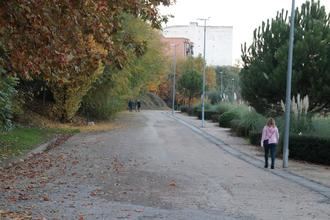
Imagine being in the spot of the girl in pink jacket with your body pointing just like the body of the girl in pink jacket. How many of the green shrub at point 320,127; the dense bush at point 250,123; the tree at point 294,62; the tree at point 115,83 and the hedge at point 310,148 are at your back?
0

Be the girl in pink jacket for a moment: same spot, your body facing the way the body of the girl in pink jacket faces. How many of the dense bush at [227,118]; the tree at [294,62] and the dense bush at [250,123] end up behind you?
0

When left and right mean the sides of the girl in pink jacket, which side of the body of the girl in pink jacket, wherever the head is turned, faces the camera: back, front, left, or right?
back

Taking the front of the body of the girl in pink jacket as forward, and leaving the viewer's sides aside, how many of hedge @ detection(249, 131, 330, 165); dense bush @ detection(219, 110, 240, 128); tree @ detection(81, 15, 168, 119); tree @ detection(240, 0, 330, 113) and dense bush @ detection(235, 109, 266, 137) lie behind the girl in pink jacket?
0

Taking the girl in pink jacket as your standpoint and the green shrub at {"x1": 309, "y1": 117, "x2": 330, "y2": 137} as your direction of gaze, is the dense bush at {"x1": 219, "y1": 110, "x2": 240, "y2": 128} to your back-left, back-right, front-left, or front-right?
front-left

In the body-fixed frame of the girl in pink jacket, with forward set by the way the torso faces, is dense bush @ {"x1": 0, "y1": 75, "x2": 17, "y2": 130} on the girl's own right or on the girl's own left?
on the girl's own left

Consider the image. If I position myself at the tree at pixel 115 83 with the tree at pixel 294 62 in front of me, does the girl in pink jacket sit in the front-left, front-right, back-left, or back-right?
front-right

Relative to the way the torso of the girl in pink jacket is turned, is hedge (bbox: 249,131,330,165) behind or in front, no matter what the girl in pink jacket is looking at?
in front

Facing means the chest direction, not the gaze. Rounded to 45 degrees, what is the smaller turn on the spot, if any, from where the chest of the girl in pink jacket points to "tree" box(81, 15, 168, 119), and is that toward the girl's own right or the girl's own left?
approximately 45° to the girl's own left

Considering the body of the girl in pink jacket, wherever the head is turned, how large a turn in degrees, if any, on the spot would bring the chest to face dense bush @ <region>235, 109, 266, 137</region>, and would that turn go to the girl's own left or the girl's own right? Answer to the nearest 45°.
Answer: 0° — they already face it

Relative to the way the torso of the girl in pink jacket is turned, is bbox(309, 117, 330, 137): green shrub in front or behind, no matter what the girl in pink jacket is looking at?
in front
